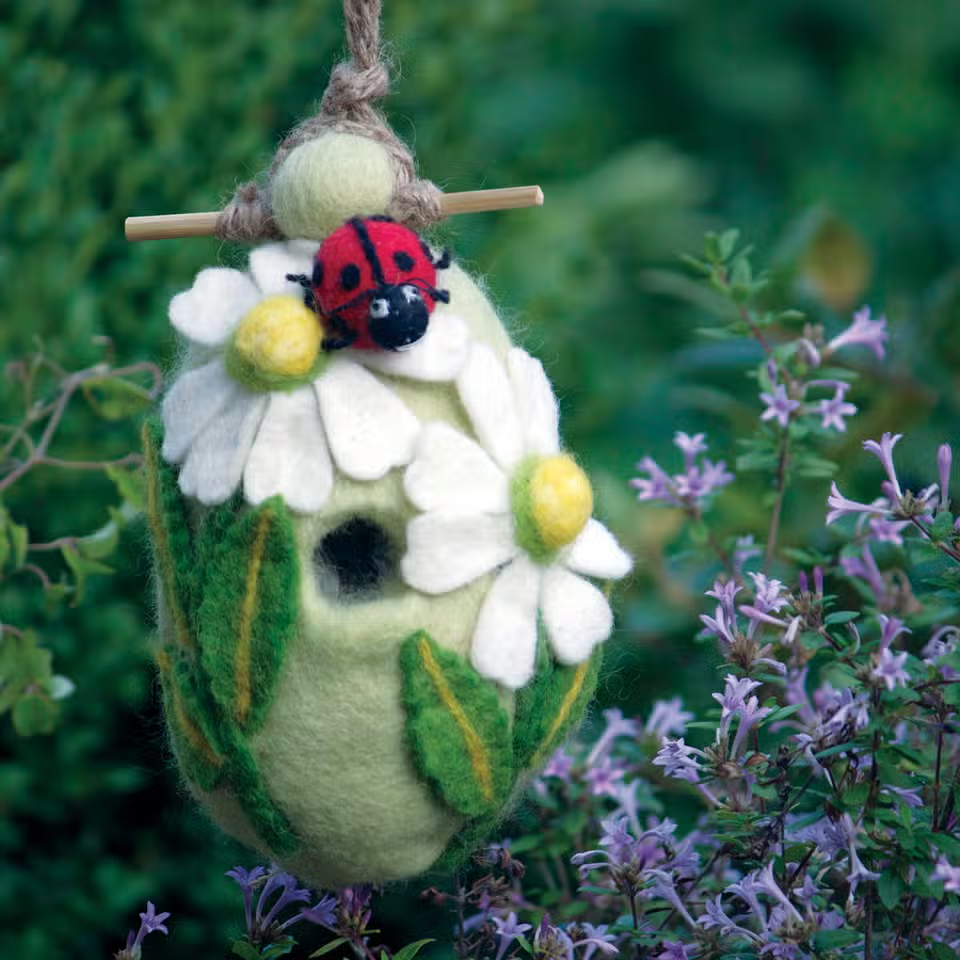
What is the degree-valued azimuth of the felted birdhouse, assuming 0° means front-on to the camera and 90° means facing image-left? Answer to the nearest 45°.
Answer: approximately 0°
